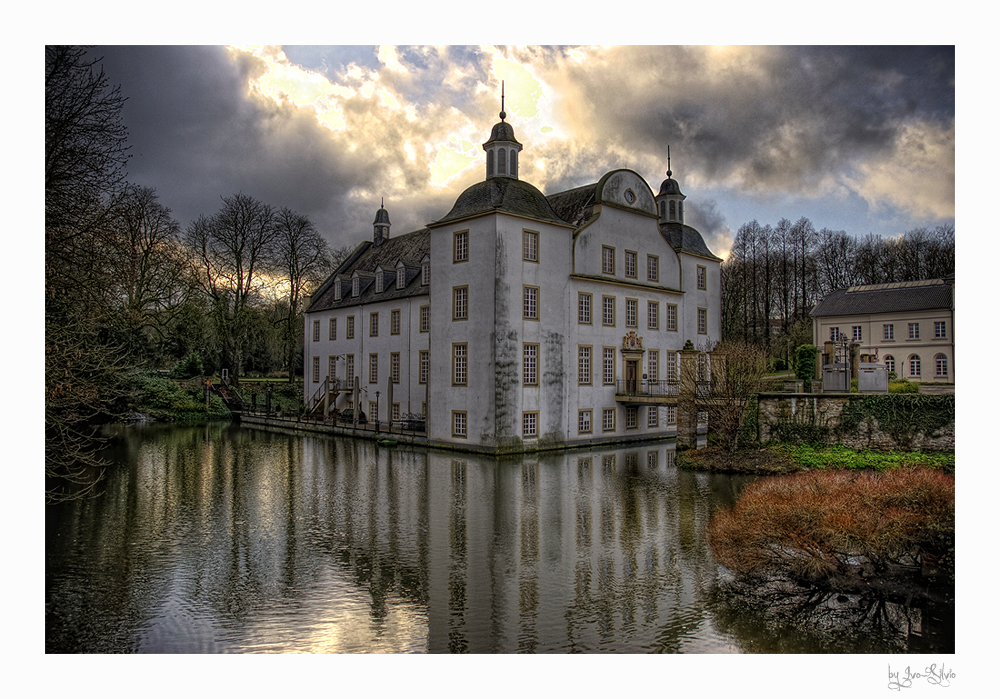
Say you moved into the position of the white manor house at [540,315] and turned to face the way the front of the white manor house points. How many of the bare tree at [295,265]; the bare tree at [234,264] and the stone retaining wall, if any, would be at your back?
2

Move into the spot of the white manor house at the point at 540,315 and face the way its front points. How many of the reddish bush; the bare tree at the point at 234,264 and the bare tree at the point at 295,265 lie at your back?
2

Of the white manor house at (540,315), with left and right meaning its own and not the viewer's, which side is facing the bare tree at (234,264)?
back

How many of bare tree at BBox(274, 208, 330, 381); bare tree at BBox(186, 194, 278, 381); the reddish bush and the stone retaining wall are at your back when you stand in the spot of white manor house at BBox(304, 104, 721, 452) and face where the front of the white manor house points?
2

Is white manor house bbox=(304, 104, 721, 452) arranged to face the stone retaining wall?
yes

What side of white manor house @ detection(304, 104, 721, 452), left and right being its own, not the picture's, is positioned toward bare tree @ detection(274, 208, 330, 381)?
back

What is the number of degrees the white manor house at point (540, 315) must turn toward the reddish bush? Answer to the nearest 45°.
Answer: approximately 45° to its right

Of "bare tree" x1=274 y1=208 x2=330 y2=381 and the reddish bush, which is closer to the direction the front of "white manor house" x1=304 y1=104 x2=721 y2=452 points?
the reddish bush

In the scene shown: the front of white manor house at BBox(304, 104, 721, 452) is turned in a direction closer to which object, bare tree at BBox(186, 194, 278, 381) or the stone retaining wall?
the stone retaining wall

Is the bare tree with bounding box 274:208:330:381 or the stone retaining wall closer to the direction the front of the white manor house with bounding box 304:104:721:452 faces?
the stone retaining wall

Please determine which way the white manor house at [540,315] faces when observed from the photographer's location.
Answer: facing the viewer and to the right of the viewer

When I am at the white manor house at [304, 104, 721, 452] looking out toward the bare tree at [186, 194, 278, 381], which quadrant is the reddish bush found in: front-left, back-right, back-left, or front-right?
back-left
